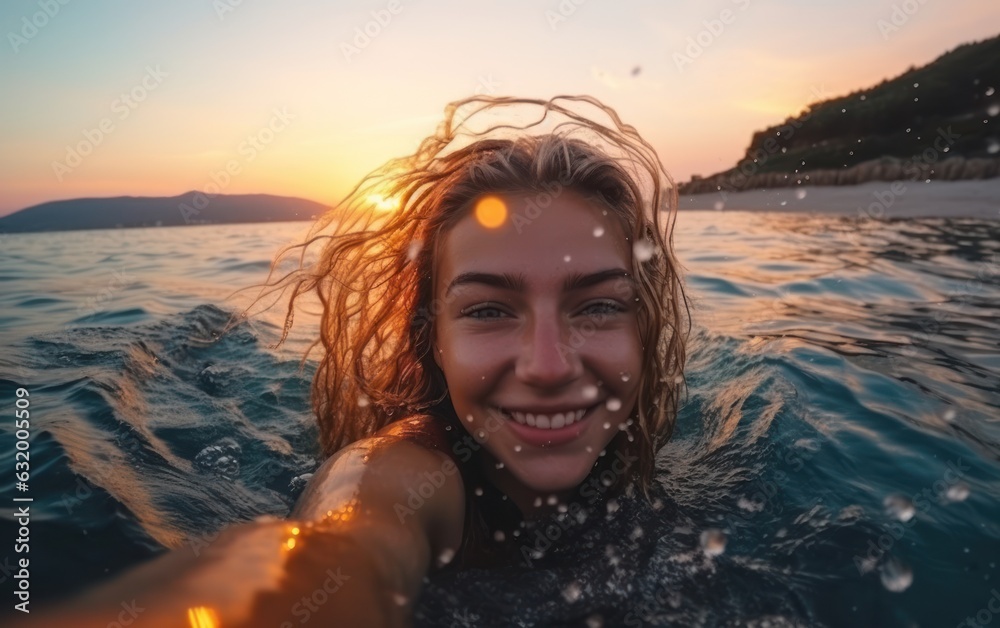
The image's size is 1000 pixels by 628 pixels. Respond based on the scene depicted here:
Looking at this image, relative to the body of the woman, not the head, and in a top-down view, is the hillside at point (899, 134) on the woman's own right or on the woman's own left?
on the woman's own left

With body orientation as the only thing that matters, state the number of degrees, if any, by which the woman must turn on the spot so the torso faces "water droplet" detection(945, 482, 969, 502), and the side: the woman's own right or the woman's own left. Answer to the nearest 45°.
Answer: approximately 90° to the woman's own left

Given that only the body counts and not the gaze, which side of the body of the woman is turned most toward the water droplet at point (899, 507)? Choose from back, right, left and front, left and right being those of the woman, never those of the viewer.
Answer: left

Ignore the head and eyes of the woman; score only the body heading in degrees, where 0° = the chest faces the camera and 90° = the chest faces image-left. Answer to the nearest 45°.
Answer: approximately 0°

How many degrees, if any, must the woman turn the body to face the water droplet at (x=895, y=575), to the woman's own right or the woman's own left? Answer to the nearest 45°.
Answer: approximately 90° to the woman's own left

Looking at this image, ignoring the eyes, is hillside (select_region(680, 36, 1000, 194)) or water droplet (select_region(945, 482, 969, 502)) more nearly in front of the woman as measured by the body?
the water droplet
